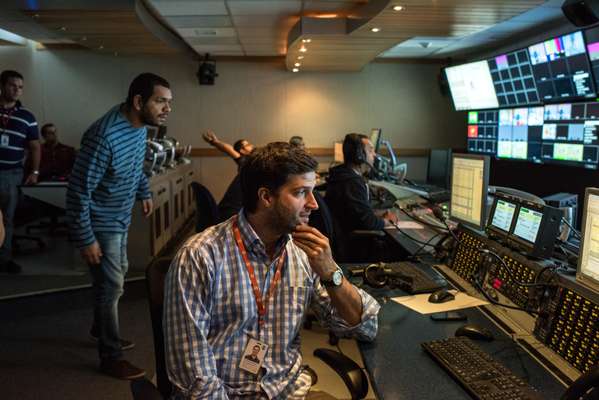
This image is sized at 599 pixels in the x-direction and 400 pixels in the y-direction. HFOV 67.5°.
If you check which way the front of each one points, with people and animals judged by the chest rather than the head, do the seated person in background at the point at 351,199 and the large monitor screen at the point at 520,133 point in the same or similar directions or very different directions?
very different directions

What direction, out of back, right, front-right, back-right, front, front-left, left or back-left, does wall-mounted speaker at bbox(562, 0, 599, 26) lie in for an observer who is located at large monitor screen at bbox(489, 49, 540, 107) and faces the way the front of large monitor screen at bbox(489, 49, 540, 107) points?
front-left

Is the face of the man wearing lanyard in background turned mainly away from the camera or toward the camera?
toward the camera

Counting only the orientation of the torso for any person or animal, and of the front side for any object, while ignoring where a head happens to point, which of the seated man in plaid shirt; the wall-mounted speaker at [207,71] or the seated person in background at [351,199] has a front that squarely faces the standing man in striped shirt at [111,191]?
the wall-mounted speaker

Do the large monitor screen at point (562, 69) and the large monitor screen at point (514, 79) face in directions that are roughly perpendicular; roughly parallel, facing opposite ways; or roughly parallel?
roughly parallel

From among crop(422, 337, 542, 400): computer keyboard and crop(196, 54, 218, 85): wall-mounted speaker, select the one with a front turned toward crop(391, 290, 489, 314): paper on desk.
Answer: the wall-mounted speaker

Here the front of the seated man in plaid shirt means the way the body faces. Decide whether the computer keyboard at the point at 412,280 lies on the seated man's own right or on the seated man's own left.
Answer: on the seated man's own left

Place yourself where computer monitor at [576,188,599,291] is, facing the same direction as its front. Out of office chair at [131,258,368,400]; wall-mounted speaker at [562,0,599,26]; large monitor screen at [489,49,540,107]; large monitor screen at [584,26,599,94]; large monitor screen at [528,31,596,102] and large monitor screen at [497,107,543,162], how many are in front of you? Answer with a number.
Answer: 1

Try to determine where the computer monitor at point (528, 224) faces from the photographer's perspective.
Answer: facing the viewer and to the left of the viewer

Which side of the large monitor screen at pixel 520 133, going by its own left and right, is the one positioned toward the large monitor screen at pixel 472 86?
right

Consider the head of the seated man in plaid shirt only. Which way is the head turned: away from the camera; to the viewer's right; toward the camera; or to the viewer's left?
to the viewer's right

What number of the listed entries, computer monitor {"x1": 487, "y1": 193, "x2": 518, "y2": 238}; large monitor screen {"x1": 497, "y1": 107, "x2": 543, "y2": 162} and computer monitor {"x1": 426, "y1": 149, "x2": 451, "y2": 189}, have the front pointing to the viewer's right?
0

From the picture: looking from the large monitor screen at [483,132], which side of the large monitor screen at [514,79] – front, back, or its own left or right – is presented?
right

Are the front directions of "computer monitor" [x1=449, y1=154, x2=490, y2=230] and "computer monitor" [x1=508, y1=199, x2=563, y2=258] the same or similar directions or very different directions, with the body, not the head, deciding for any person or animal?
same or similar directions

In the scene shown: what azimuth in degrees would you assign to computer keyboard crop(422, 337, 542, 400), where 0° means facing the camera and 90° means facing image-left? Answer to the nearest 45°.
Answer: approximately 45°

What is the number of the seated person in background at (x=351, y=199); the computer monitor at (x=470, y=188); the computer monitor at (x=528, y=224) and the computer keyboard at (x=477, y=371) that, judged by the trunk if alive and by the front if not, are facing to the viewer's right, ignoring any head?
1

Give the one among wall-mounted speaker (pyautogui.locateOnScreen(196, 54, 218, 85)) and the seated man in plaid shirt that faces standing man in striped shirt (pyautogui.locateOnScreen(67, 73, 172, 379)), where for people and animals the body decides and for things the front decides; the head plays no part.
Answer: the wall-mounted speaker

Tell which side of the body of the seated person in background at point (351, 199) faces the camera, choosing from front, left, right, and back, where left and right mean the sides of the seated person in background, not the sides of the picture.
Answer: right
